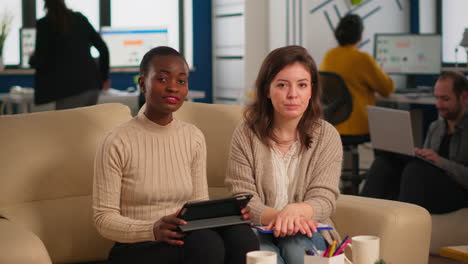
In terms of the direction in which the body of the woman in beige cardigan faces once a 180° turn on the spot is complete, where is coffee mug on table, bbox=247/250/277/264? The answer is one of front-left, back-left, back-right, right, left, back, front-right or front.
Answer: back

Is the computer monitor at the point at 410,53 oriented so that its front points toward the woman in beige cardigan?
yes

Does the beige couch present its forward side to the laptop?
no

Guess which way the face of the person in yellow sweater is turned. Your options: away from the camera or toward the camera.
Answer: away from the camera

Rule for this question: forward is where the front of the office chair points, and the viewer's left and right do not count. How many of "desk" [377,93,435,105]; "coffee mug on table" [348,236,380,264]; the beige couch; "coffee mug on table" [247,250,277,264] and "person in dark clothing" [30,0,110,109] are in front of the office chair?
1

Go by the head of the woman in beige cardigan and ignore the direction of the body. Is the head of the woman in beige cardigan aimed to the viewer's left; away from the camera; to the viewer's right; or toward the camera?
toward the camera

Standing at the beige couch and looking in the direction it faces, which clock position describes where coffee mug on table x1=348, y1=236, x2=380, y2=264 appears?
The coffee mug on table is roughly at 10 o'clock from the beige couch.

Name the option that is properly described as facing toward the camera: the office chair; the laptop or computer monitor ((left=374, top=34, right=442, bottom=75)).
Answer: the computer monitor

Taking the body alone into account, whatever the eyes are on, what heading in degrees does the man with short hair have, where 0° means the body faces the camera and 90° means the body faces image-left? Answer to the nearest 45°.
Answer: approximately 45°

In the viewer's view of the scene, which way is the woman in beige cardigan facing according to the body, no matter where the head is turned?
toward the camera

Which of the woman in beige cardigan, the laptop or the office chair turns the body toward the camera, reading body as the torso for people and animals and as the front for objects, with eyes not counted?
the woman in beige cardigan

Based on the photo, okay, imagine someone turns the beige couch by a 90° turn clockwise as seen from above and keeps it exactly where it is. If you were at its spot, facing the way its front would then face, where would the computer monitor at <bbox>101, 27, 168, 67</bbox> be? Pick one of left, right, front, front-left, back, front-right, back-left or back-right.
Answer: right

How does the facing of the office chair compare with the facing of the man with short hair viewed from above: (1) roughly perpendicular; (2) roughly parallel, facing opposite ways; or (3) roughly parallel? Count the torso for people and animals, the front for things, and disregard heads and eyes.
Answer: roughly parallel, facing opposite ways

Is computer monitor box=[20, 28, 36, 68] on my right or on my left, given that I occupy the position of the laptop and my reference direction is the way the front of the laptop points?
on my left

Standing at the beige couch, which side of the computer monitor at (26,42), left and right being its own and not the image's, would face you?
front

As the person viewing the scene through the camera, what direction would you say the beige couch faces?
facing the viewer

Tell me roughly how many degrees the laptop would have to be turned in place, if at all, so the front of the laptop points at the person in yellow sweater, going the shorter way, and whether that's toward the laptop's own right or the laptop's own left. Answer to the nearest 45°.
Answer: approximately 45° to the laptop's own left

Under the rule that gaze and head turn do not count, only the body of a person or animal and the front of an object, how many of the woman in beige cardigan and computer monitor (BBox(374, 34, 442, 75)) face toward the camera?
2
